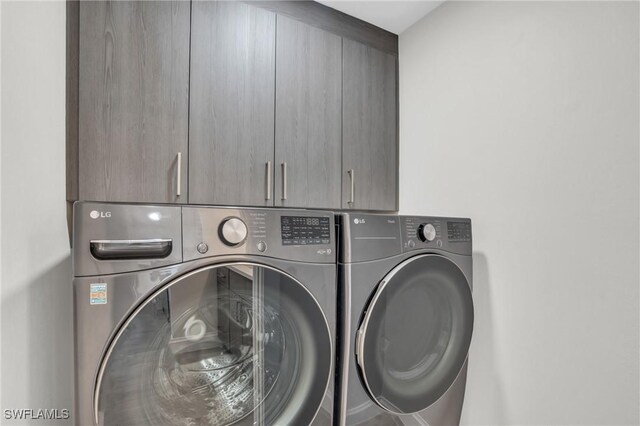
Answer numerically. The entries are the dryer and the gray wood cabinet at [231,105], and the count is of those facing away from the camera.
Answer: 0

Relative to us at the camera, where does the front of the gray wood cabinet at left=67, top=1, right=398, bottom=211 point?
facing the viewer and to the right of the viewer

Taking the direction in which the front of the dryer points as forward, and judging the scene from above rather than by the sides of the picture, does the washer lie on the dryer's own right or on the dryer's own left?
on the dryer's own right
